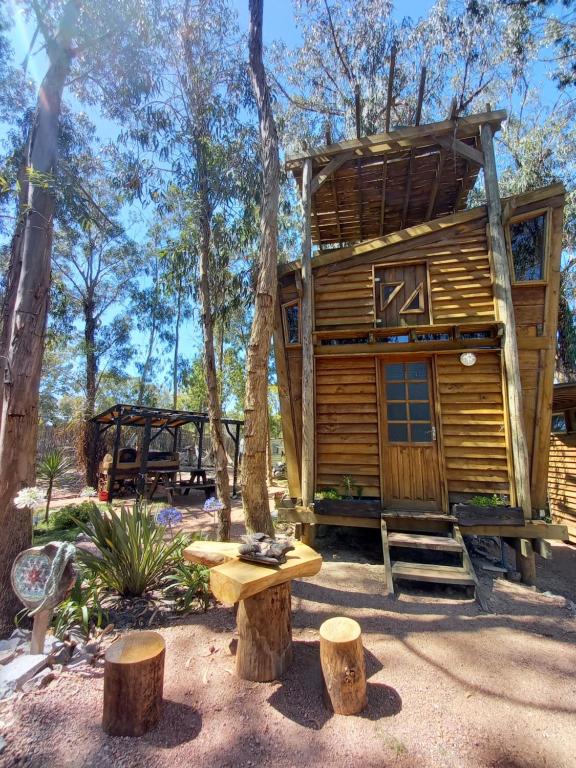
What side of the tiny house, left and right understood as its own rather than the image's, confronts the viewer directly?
front

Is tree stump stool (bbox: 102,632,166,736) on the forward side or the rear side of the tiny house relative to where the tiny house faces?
on the forward side

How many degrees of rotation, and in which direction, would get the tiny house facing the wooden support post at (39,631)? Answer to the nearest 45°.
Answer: approximately 45° to its right

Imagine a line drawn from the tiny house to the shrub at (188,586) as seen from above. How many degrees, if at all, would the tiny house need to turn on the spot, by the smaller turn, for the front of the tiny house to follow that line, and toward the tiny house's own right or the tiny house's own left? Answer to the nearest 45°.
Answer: approximately 45° to the tiny house's own right

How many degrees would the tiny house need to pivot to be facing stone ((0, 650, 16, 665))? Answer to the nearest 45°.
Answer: approximately 45° to its right

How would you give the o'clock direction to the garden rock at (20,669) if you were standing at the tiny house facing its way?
The garden rock is roughly at 1 o'clock from the tiny house.

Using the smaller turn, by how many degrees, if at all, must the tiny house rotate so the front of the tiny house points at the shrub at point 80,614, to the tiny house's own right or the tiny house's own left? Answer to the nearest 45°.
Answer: approximately 45° to the tiny house's own right

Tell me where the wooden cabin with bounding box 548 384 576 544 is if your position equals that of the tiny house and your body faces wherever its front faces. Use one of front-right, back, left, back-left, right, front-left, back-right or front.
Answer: back-left

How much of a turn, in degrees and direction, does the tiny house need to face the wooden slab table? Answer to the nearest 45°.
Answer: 0° — it already faces it

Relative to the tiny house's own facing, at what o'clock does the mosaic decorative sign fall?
The mosaic decorative sign is roughly at 1 o'clock from the tiny house.

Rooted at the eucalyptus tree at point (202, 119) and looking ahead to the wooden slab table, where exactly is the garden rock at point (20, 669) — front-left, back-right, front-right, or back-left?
front-right

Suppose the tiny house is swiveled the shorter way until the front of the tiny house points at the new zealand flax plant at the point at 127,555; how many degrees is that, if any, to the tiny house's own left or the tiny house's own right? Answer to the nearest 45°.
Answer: approximately 45° to the tiny house's own right
